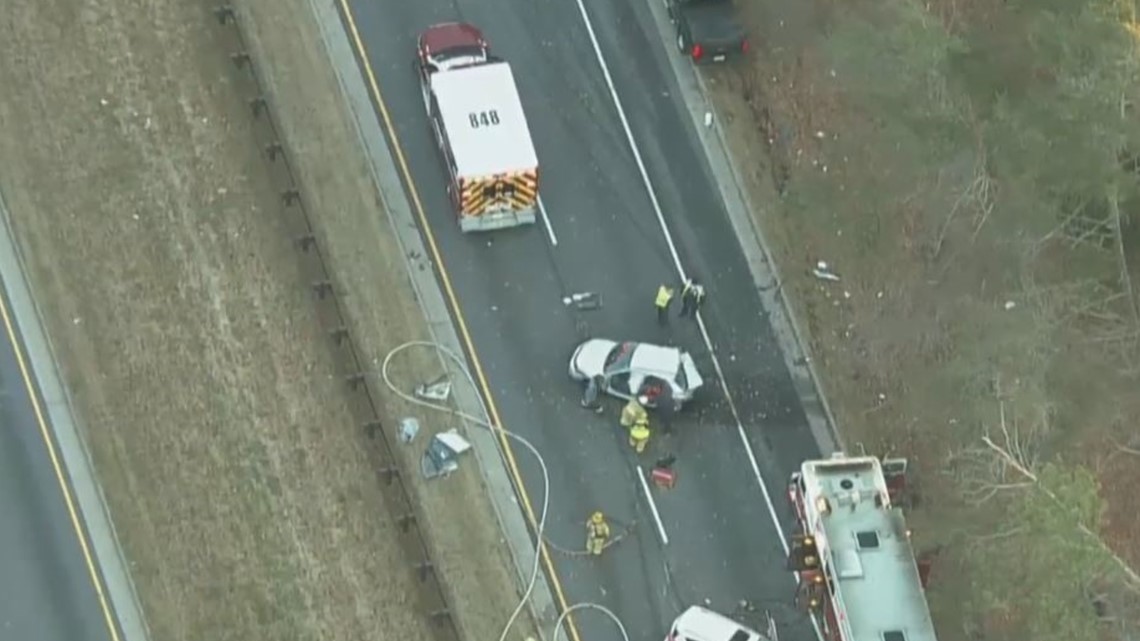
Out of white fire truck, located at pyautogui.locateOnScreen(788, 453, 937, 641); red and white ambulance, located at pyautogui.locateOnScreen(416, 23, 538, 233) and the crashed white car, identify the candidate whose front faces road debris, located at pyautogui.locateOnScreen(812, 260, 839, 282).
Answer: white fire truck, located at pyautogui.locateOnScreen(788, 453, 937, 641)

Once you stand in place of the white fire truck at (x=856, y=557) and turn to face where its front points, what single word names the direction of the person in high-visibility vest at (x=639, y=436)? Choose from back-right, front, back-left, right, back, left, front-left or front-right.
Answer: front-left

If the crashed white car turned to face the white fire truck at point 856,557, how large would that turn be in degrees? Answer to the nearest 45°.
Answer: approximately 135° to its left

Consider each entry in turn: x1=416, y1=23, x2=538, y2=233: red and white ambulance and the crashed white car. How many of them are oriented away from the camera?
1

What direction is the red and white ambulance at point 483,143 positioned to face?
away from the camera

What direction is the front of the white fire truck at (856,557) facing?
away from the camera
